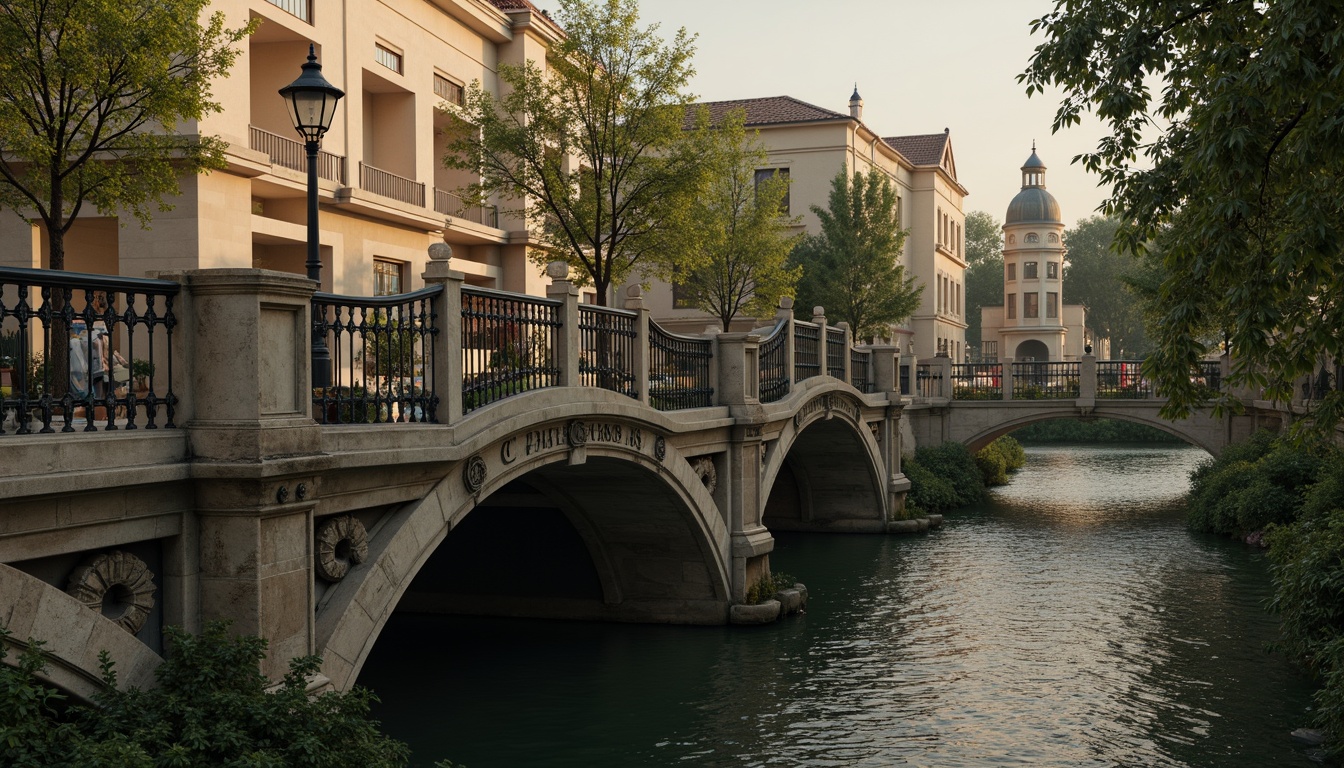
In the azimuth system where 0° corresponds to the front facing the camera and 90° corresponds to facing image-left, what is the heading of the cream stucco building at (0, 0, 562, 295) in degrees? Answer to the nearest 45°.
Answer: approximately 315°

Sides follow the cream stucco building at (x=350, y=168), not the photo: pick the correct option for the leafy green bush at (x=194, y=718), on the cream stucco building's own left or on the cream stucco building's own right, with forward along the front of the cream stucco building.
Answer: on the cream stucco building's own right

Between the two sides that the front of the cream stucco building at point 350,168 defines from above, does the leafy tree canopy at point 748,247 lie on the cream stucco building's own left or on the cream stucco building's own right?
on the cream stucco building's own left

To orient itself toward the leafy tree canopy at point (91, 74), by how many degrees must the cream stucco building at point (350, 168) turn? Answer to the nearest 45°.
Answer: approximately 45° to its right
